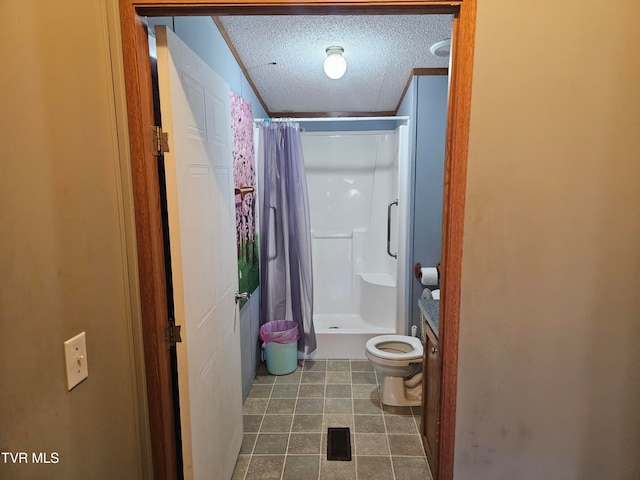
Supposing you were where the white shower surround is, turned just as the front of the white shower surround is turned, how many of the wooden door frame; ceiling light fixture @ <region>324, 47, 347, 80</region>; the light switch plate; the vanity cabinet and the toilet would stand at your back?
0

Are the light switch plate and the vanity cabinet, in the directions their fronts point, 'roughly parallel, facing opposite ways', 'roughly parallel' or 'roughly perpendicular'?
roughly parallel, facing opposite ways

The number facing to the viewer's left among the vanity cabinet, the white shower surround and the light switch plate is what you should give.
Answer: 1

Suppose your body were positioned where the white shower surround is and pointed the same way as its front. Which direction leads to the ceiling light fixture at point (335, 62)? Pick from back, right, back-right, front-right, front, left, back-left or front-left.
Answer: front

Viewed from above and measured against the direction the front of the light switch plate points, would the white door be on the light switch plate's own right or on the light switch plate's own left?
on the light switch plate's own left

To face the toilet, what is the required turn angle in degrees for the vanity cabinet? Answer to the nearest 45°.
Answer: approximately 45° to its right

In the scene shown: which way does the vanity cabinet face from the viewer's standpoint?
to the viewer's left

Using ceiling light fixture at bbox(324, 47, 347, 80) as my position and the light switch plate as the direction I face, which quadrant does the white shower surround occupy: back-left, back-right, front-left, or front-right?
back-right

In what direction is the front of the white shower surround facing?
toward the camera

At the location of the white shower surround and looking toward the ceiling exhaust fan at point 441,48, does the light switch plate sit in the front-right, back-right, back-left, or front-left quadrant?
front-right

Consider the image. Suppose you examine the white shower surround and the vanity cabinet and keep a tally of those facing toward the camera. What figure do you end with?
1

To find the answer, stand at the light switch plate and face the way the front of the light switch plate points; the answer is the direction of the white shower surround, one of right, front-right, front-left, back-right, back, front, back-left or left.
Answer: left

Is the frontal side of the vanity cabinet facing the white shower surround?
no

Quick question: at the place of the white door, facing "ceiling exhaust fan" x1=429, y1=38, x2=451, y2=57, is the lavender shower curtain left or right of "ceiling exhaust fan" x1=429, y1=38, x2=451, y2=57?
left

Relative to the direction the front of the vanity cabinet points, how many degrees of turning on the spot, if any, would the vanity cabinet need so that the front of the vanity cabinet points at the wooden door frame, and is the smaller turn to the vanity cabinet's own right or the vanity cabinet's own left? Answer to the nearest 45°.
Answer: approximately 45° to the vanity cabinet's own left

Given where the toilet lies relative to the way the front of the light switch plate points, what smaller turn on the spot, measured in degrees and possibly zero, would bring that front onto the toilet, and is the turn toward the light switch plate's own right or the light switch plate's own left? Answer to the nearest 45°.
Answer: approximately 45° to the light switch plate's own left

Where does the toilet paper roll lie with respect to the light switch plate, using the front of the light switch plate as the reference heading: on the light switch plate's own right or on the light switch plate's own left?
on the light switch plate's own left

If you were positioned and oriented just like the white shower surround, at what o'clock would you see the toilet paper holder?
The toilet paper holder is roughly at 11 o'clock from the white shower surround.
